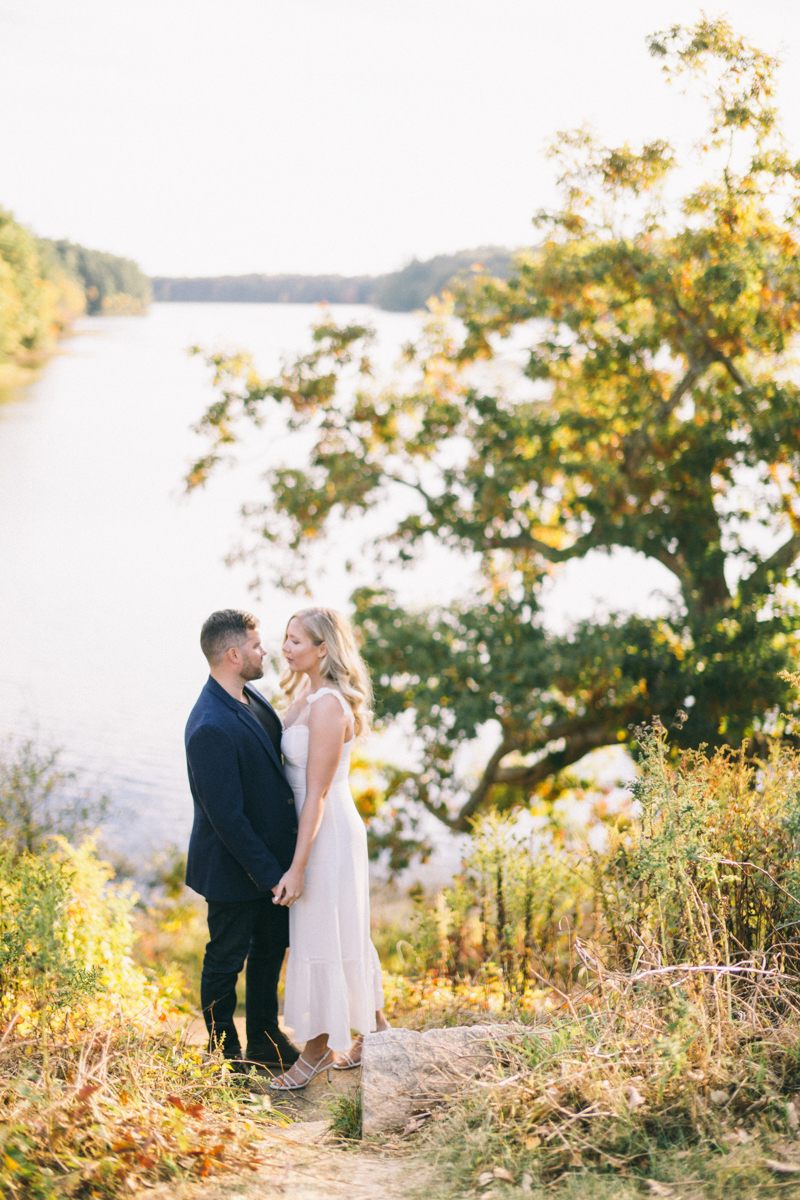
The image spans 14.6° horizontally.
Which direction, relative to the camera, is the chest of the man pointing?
to the viewer's right

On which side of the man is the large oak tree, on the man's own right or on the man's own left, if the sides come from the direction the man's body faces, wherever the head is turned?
on the man's own left

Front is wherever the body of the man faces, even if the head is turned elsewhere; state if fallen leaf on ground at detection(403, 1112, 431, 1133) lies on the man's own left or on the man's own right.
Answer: on the man's own right

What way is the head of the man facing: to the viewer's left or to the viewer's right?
to the viewer's right

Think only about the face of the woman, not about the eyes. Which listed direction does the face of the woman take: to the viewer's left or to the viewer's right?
to the viewer's left

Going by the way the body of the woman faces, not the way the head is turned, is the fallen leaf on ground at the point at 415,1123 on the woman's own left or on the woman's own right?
on the woman's own left

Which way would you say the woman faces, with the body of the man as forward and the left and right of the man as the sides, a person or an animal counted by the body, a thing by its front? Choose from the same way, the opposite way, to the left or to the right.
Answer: the opposite way

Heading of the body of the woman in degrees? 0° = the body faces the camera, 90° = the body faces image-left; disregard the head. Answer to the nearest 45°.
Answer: approximately 90°

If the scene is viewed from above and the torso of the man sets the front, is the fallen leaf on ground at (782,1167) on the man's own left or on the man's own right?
on the man's own right

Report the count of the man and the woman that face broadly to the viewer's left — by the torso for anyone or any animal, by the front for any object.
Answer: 1
